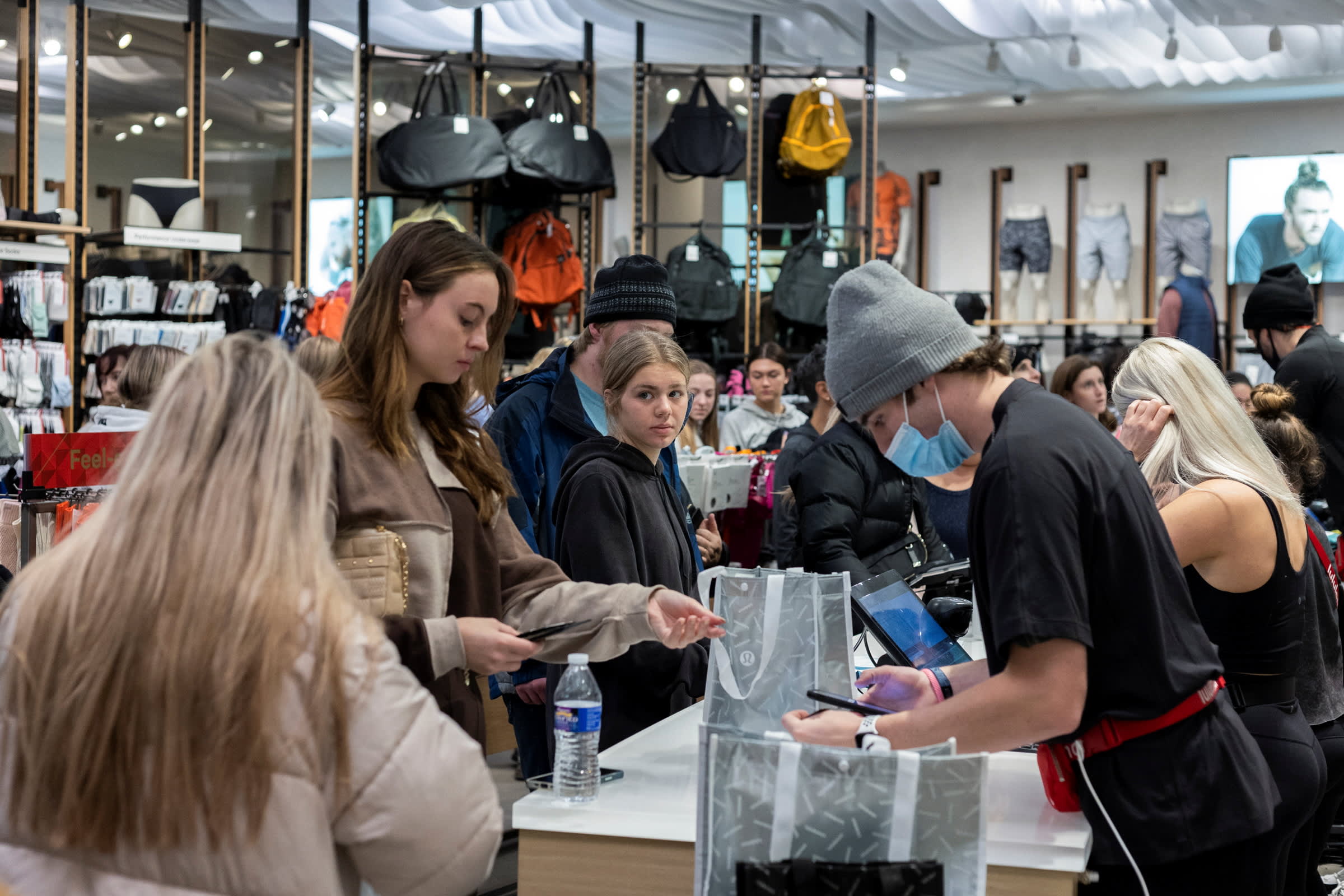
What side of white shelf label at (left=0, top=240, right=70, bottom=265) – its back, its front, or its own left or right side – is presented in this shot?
front

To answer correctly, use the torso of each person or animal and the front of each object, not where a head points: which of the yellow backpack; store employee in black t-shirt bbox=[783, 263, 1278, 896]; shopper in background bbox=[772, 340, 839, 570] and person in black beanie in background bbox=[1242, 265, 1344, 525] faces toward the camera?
the yellow backpack

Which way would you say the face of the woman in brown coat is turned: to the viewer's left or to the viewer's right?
to the viewer's right

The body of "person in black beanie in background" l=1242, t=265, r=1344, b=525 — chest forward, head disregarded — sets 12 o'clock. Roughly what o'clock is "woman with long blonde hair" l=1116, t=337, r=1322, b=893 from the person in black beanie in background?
The woman with long blonde hair is roughly at 9 o'clock from the person in black beanie in background.

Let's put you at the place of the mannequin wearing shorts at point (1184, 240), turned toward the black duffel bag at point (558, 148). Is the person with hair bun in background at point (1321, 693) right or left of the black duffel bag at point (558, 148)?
left

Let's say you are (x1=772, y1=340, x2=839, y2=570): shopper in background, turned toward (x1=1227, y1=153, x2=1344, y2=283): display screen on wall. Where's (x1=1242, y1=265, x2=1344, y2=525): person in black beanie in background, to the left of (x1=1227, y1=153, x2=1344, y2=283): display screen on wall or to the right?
right

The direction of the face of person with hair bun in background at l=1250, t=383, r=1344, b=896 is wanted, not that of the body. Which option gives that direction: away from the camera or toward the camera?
away from the camera

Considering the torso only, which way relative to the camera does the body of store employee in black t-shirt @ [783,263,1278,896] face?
to the viewer's left

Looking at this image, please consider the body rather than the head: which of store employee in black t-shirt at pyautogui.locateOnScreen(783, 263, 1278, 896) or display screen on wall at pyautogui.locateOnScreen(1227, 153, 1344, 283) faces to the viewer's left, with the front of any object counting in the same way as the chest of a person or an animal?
the store employee in black t-shirt

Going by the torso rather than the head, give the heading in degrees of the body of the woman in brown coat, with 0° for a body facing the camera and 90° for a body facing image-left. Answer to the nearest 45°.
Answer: approximately 315°
